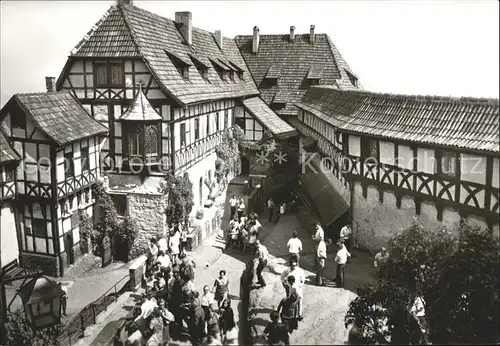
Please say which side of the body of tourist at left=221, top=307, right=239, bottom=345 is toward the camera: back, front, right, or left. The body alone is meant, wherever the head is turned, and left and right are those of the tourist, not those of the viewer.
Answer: back

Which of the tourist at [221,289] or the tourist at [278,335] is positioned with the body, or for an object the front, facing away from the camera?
the tourist at [278,335]

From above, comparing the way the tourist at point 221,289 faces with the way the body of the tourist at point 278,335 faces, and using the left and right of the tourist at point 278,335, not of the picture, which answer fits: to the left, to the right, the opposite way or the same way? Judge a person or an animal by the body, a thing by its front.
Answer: the opposite way

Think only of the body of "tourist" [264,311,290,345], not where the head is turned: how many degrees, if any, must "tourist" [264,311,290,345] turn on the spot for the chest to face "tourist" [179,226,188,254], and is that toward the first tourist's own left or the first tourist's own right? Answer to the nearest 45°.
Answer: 0° — they already face them

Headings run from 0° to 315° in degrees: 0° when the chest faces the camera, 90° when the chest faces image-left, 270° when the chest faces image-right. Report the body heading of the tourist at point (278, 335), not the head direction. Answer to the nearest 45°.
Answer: approximately 180°

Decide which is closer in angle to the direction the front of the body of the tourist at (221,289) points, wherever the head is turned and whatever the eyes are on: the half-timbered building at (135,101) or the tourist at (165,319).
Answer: the tourist

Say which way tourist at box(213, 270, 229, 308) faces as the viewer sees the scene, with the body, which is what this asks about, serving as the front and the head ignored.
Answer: toward the camera

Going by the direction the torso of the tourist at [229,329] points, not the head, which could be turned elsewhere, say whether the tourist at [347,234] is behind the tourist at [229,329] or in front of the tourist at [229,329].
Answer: behind

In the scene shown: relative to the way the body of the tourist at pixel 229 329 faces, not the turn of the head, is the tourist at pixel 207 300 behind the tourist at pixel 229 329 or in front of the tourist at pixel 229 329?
behind
